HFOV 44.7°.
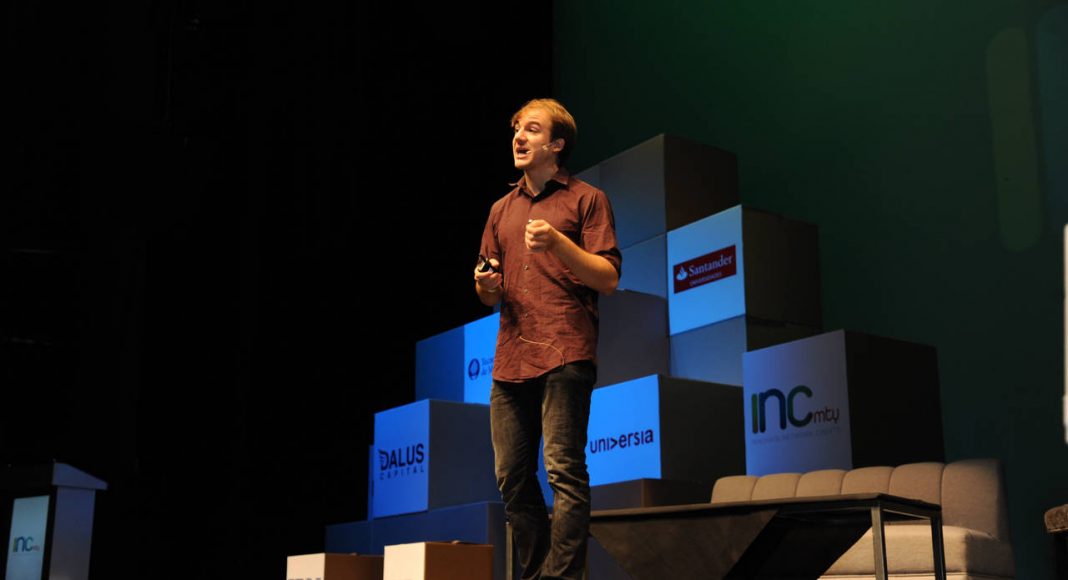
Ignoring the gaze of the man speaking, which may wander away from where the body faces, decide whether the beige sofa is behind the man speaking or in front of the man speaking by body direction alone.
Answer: behind

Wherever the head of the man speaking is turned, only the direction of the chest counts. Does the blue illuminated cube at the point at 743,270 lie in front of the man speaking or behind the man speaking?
behind

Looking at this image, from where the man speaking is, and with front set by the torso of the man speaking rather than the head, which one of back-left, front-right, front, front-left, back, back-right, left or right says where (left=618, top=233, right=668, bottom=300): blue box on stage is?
back-right

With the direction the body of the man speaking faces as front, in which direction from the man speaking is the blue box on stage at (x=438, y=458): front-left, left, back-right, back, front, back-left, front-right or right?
back-right

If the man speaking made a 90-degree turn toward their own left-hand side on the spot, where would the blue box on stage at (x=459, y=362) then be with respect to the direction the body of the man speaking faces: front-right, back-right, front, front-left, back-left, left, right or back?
back-left

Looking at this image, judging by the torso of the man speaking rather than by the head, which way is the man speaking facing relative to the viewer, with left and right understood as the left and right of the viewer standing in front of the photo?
facing the viewer and to the left of the viewer

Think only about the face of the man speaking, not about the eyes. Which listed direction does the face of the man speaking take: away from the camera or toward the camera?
toward the camera

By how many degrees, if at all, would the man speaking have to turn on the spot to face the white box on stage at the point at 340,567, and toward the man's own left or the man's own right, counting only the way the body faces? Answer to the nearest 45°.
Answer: approximately 90° to the man's own right

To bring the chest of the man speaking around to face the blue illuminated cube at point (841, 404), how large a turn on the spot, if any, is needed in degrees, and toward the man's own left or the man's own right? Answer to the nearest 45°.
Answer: approximately 180°
